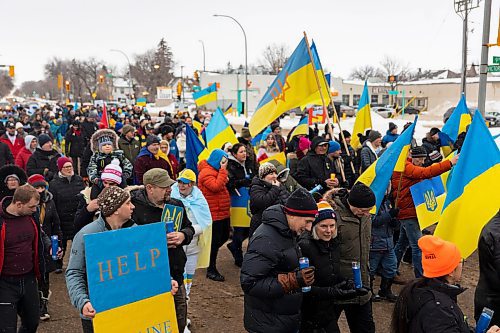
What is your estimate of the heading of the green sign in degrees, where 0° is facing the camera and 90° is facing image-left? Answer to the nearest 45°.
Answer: approximately 0°

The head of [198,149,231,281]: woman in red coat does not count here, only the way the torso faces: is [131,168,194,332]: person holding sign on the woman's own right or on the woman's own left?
on the woman's own right

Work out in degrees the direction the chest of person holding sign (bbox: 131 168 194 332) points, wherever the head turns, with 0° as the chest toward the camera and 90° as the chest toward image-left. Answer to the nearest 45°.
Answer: approximately 315°

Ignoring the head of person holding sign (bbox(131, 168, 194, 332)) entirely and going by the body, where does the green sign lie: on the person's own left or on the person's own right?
on the person's own left

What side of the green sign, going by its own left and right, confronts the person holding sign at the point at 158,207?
front
